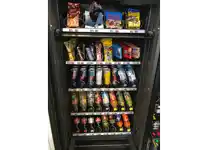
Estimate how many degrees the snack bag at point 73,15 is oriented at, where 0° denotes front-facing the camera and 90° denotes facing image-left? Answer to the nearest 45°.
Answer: approximately 0°

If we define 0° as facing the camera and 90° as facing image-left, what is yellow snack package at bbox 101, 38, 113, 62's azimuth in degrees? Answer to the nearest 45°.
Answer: approximately 0°
